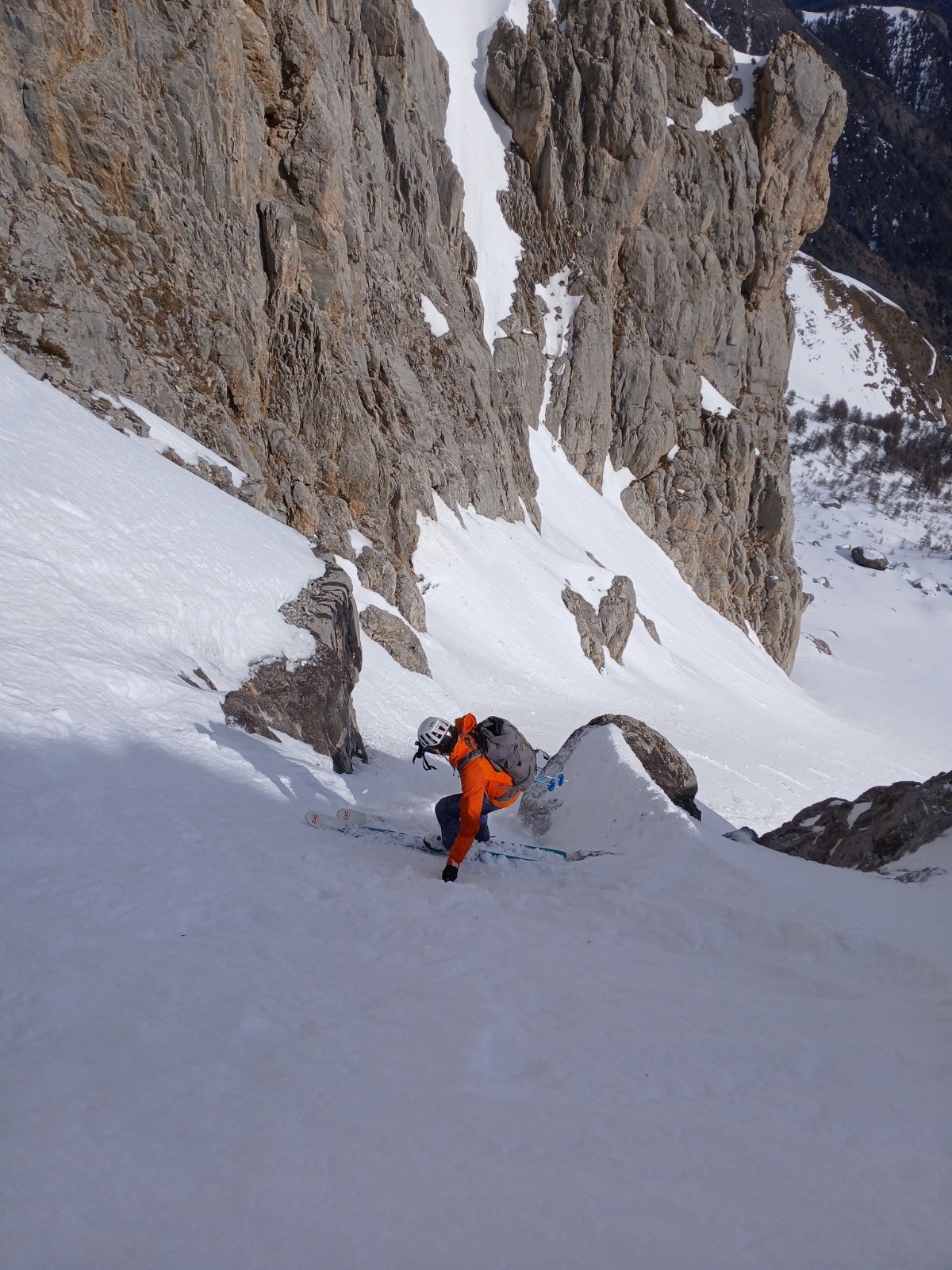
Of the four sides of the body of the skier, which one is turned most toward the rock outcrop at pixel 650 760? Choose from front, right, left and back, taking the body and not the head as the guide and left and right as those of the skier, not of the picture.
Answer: back

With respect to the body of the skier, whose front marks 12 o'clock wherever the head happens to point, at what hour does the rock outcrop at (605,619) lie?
The rock outcrop is roughly at 3 o'clock from the skier.

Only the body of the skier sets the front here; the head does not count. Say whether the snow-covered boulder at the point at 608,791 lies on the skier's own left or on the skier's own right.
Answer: on the skier's own right

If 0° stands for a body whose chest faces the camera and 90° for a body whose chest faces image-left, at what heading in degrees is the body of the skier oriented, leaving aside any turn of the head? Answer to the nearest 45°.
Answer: approximately 90°
